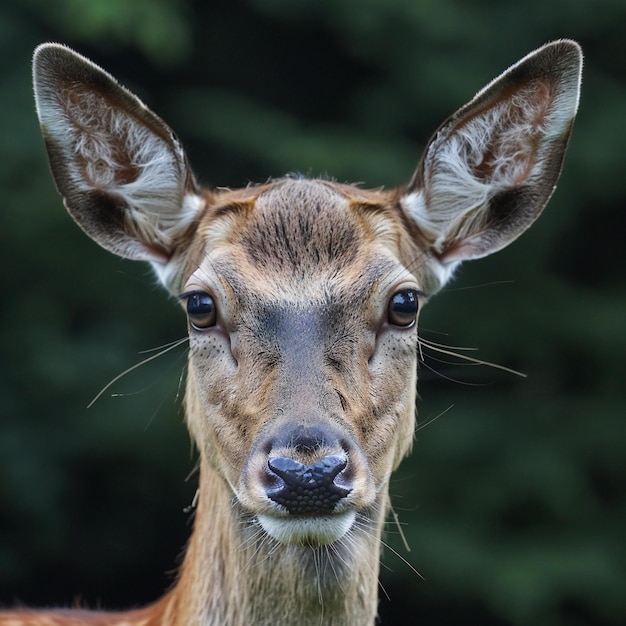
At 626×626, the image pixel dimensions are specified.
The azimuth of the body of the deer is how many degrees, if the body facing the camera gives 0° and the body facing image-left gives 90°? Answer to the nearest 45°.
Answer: approximately 0°
